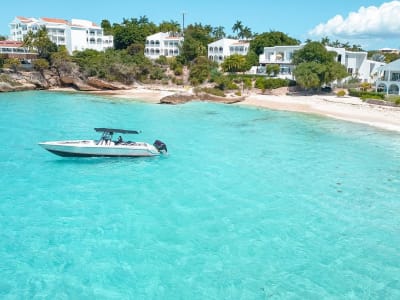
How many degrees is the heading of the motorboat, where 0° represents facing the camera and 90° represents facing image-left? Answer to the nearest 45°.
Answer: approximately 90°
